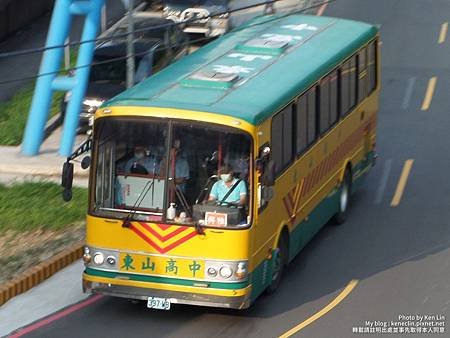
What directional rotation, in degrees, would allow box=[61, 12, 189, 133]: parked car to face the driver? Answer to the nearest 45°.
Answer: approximately 45° to its left

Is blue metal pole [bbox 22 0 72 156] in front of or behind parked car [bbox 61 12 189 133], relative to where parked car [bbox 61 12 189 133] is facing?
in front

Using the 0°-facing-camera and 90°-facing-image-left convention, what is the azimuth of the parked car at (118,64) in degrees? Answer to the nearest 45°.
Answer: approximately 45°

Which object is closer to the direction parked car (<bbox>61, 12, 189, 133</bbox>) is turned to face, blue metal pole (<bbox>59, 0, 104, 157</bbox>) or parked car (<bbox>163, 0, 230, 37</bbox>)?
the blue metal pole

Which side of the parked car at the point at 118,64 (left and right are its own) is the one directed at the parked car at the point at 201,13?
back

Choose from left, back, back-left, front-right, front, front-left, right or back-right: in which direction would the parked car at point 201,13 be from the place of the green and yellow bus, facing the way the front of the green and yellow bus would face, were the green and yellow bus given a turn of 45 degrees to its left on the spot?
back

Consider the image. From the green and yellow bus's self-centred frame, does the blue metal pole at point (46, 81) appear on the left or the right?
on its right

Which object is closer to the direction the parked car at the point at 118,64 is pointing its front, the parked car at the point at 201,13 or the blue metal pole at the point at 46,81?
the blue metal pole

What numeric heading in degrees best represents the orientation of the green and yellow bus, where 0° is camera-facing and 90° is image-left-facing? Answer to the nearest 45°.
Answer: approximately 45°

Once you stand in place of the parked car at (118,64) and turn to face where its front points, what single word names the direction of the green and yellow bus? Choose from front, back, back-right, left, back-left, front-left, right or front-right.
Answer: front-left

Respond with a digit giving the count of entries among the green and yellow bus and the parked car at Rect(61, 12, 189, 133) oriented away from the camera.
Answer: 0
